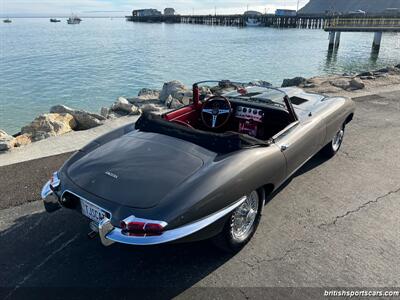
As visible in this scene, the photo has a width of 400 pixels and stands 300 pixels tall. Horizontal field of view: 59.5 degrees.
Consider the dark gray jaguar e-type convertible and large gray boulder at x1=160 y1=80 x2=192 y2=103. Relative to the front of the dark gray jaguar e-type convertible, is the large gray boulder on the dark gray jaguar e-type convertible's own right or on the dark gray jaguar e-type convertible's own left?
on the dark gray jaguar e-type convertible's own left

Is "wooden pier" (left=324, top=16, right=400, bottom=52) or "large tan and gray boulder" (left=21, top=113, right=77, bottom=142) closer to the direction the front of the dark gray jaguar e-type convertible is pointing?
the wooden pier

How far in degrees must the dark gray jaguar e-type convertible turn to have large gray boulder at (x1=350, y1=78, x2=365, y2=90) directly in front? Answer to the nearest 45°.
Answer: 0° — it already faces it

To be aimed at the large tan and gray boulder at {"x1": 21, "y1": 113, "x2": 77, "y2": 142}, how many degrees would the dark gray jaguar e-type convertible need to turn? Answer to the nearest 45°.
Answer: approximately 90° to its left

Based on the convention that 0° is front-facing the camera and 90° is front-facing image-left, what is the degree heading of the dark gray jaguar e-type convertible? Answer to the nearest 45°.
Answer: approximately 225°

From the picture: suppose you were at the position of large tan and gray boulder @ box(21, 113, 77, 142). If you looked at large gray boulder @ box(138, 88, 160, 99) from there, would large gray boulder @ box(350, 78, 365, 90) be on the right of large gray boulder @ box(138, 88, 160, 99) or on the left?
right

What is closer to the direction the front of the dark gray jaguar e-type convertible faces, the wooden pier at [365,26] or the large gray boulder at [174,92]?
the wooden pier

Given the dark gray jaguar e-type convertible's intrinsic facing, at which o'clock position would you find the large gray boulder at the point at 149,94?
The large gray boulder is roughly at 10 o'clock from the dark gray jaguar e-type convertible.
